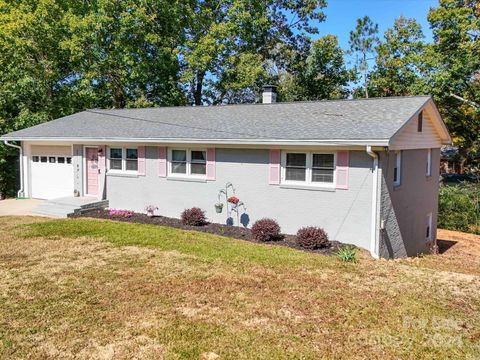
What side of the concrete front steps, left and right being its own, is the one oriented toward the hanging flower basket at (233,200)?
left

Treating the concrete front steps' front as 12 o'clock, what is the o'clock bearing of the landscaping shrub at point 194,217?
The landscaping shrub is roughly at 9 o'clock from the concrete front steps.

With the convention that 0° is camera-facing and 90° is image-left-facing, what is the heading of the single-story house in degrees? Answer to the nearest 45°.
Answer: approximately 45°

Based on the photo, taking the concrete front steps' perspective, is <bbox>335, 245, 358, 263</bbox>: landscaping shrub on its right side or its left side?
on its left

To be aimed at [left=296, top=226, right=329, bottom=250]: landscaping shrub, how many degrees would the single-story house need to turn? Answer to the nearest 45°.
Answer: approximately 45° to its left

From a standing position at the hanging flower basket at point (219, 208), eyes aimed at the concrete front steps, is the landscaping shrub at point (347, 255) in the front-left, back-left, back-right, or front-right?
back-left
